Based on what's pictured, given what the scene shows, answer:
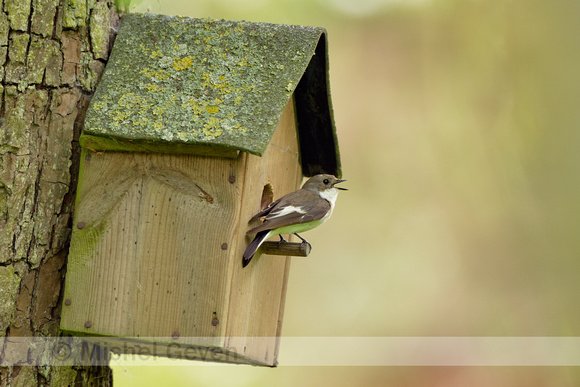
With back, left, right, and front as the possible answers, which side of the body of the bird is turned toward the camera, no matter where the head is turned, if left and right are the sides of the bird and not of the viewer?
right

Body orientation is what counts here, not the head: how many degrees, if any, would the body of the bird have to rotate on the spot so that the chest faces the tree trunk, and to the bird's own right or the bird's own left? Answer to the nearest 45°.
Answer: approximately 180°
